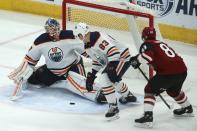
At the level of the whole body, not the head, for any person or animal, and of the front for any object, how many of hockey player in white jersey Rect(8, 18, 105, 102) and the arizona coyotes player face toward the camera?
1

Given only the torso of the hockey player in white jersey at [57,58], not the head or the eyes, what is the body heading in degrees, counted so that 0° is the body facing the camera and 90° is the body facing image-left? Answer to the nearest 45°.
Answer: approximately 0°

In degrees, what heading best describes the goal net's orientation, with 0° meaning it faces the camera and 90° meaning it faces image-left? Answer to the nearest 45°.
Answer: approximately 45°

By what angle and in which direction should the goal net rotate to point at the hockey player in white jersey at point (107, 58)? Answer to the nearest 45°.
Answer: approximately 45° to its left

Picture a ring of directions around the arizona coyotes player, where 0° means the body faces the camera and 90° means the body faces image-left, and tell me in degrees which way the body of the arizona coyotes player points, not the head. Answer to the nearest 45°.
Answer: approximately 135°

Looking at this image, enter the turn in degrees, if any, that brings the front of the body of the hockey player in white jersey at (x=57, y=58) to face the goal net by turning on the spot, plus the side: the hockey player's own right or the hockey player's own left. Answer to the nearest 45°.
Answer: approximately 135° to the hockey player's own left

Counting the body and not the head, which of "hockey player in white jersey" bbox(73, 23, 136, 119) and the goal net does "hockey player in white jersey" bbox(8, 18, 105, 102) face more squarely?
the hockey player in white jersey
